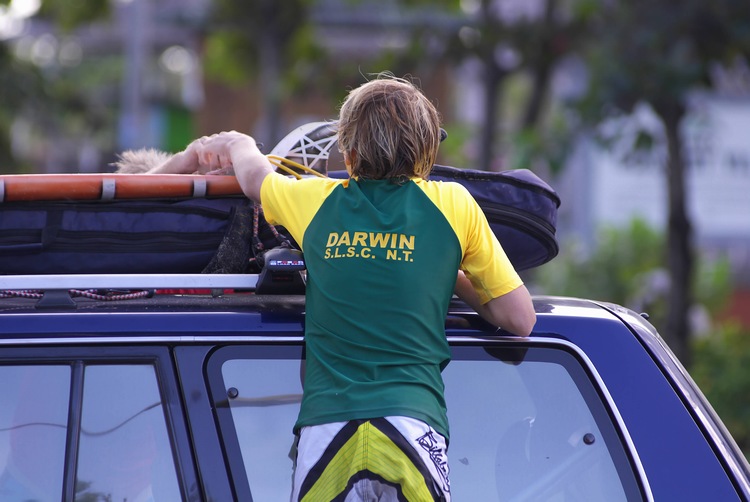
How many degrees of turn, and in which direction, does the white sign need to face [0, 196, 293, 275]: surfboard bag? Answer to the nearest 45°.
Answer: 0° — it already faces it

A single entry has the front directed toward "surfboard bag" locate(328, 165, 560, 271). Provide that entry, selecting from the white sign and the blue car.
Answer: the white sign

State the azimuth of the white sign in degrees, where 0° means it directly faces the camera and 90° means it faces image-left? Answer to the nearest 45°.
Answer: approximately 0°

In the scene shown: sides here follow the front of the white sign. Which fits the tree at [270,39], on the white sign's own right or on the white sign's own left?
on the white sign's own right

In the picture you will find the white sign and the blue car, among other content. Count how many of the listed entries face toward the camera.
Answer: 1
